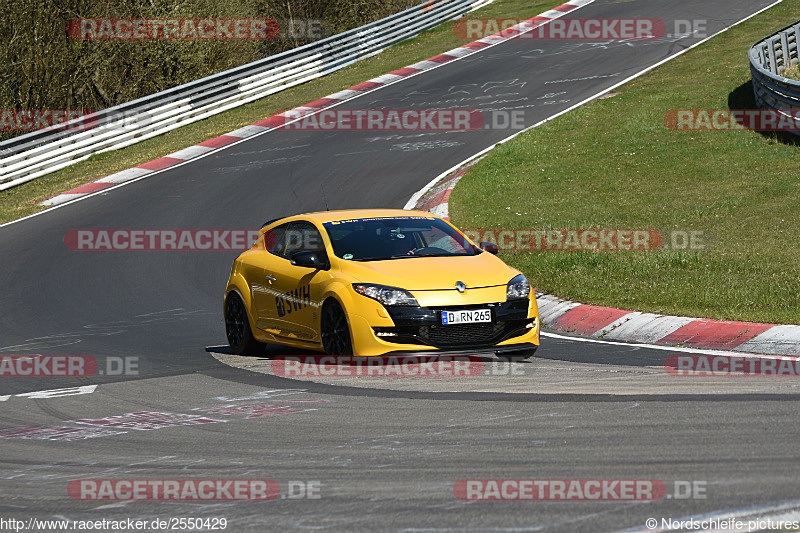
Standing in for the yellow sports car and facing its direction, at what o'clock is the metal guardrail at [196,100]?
The metal guardrail is roughly at 7 o'clock from the yellow sports car.

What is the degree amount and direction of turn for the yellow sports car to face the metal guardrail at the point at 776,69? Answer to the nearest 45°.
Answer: approximately 90° to its left

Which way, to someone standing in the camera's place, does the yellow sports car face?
facing the viewer and to the right of the viewer

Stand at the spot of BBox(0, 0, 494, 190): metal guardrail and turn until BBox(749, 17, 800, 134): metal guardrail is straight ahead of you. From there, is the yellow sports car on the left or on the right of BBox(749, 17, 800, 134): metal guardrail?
right

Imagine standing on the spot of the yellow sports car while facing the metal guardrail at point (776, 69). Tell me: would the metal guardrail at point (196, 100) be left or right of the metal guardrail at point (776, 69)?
left
